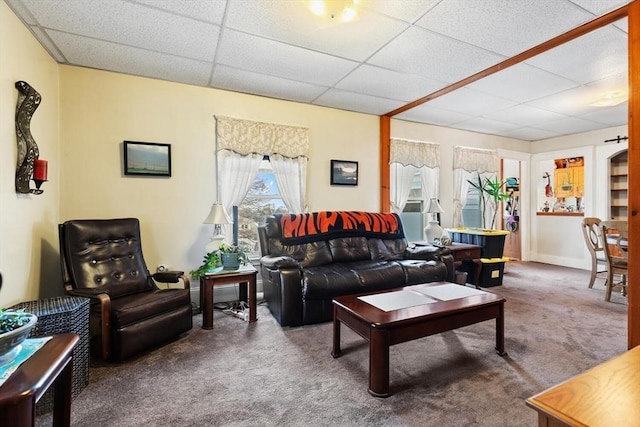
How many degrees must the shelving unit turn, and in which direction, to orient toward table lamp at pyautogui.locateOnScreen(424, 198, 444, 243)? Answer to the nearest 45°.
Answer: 0° — it already faces it

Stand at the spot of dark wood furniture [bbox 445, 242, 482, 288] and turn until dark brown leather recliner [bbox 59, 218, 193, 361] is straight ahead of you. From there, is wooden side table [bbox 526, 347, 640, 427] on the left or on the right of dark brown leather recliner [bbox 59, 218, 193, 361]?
left

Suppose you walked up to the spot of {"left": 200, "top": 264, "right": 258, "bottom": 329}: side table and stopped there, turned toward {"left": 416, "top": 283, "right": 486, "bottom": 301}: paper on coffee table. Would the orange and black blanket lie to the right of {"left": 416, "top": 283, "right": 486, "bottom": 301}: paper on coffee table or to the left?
left

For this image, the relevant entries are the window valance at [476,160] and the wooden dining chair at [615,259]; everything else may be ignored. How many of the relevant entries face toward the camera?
1

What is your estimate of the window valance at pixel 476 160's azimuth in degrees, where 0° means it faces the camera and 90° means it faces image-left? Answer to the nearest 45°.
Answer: approximately 0°

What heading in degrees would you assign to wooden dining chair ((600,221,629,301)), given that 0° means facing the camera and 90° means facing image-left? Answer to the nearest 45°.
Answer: approximately 225°

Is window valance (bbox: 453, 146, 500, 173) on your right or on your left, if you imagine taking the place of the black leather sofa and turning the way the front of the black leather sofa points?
on your left

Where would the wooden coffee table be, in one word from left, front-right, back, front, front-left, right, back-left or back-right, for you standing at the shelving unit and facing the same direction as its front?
front-left

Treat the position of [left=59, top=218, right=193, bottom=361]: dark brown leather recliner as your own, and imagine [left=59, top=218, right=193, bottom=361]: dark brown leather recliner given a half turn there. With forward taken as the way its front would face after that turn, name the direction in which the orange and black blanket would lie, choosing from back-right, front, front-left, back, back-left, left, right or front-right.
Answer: back-right

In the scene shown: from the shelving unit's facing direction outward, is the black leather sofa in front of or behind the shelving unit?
in front

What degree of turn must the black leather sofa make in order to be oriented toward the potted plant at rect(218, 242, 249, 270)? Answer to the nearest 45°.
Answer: approximately 90° to its right

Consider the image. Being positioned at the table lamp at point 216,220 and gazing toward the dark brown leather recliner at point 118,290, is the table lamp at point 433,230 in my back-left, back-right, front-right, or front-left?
back-left

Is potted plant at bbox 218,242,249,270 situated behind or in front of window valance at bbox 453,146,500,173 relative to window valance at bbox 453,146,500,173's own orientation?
in front

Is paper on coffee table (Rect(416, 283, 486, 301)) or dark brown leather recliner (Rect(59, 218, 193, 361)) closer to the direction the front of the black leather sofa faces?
the paper on coffee table

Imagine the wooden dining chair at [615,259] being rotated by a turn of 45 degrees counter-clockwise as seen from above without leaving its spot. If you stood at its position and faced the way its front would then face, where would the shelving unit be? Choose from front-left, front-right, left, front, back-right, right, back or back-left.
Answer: front

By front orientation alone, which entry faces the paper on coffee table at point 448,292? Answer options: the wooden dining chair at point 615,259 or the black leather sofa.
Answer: the black leather sofa
